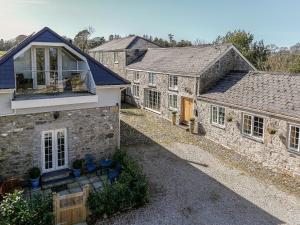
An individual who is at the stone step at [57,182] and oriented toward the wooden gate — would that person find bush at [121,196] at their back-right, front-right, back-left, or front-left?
front-left

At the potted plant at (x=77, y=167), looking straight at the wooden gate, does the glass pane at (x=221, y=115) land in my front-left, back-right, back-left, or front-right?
back-left

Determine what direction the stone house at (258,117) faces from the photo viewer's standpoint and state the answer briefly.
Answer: facing the viewer and to the left of the viewer

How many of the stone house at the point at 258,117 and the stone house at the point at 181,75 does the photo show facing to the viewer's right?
0

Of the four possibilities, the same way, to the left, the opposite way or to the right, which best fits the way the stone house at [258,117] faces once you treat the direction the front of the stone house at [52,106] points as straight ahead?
to the right

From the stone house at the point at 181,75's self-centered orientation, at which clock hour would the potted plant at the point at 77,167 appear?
The potted plant is roughly at 11 o'clock from the stone house.

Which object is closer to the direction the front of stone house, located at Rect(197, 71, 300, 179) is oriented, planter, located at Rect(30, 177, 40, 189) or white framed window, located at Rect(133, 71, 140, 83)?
the planter

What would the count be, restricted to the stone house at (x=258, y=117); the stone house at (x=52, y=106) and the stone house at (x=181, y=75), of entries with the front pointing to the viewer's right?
0

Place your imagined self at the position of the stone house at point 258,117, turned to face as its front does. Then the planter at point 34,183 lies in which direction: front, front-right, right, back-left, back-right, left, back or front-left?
front

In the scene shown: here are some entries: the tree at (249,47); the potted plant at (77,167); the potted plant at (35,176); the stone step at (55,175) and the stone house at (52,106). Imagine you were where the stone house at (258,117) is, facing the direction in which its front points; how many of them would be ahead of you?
4

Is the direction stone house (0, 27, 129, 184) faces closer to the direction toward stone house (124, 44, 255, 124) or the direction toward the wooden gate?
the wooden gate

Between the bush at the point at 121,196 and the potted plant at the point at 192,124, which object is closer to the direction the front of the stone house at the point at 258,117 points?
the bush

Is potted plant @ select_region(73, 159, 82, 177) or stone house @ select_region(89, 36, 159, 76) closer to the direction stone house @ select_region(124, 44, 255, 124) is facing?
the potted plant

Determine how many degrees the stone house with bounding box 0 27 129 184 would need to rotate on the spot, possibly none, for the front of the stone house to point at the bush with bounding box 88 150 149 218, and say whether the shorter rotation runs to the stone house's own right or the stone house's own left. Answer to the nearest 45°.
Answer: approximately 45° to the stone house's own left

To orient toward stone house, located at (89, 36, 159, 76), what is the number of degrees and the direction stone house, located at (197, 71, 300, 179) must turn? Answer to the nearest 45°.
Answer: approximately 90° to its right

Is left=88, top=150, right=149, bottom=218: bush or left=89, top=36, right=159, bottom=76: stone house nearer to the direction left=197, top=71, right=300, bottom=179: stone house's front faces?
the bush

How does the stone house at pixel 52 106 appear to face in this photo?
toward the camera

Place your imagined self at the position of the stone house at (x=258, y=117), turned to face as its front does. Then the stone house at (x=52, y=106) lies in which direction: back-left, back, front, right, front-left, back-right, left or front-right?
front
